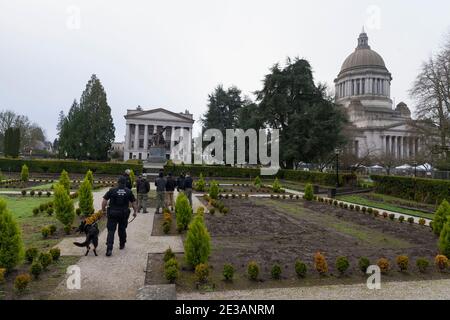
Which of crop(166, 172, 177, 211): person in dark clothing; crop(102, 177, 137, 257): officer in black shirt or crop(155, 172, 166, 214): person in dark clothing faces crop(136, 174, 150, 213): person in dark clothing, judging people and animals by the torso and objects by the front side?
the officer in black shirt

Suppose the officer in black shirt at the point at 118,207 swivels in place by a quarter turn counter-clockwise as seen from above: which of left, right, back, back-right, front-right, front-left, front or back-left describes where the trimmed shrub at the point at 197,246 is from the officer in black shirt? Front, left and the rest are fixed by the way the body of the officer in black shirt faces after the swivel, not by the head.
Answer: back-left

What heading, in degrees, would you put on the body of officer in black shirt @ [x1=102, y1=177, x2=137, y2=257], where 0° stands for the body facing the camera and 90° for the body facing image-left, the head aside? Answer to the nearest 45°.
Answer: approximately 180°
